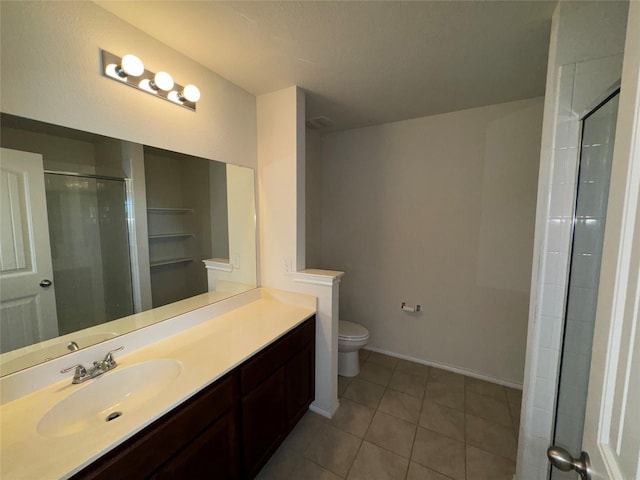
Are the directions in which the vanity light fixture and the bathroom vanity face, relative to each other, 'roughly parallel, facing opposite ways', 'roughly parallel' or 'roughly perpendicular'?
roughly parallel

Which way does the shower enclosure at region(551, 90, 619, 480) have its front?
to the viewer's left

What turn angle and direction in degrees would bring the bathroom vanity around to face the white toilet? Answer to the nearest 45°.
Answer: approximately 45° to its left

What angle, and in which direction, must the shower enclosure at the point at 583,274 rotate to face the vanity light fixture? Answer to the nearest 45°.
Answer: approximately 45° to its left

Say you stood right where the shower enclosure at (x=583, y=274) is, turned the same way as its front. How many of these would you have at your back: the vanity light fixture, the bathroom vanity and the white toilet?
0

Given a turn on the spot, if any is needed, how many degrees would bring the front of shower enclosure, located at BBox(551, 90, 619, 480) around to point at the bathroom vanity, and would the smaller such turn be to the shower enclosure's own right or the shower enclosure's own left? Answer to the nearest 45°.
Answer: approximately 45° to the shower enclosure's own left

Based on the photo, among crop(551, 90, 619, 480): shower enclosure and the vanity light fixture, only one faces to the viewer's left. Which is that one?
the shower enclosure

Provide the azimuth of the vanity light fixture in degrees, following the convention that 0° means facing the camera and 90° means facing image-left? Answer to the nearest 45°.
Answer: approximately 315°

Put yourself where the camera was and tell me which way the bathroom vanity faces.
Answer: facing the viewer and to the right of the viewer

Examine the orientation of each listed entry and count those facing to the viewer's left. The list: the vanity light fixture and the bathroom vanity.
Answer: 0

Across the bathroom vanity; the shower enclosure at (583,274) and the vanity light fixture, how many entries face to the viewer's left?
1

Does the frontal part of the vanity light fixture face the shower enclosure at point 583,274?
yes

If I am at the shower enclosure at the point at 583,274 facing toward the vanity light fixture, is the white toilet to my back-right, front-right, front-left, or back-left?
front-right
